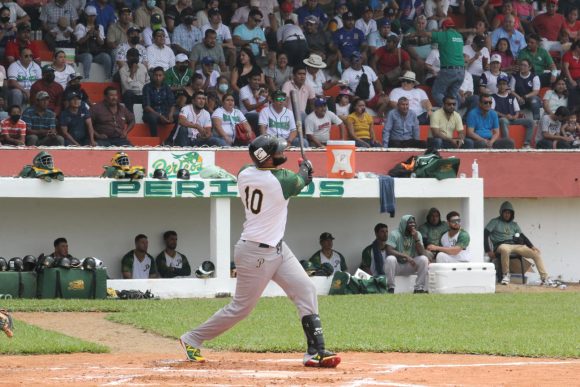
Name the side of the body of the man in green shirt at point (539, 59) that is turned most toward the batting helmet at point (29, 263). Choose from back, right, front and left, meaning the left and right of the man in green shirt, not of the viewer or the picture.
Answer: front

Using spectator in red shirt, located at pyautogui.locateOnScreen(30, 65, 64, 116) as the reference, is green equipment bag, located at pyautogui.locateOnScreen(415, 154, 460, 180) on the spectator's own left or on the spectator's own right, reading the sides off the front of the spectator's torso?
on the spectator's own left

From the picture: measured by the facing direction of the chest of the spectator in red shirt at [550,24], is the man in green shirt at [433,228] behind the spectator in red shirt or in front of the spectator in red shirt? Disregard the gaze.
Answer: in front

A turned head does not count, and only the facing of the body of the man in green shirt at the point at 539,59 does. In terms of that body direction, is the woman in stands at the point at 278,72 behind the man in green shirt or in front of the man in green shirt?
in front

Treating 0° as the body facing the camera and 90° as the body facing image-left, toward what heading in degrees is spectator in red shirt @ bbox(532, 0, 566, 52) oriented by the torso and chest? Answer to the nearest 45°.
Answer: approximately 0°

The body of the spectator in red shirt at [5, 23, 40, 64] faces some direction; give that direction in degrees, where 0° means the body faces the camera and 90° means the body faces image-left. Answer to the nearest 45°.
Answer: approximately 0°

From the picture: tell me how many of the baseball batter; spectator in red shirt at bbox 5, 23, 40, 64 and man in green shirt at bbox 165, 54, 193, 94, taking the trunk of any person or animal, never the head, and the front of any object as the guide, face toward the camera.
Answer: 2
